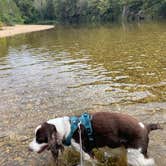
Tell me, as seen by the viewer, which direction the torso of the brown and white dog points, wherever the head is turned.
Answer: to the viewer's left
